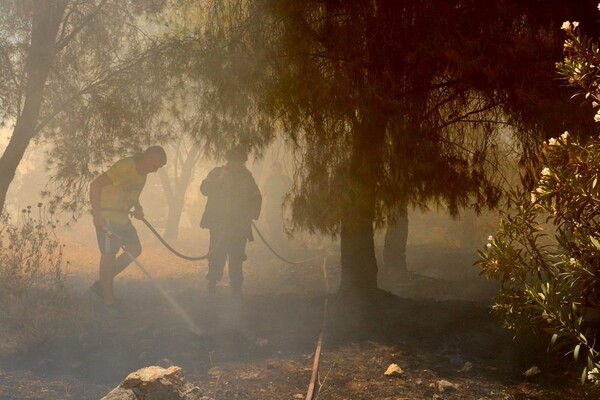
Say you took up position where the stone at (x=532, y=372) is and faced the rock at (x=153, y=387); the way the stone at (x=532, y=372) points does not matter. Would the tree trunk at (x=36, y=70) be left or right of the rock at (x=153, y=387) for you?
right

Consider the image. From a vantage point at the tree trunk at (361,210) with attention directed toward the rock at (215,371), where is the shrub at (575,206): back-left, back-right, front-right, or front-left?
front-left

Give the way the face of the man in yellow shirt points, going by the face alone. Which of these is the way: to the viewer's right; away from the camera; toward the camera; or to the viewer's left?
to the viewer's right
